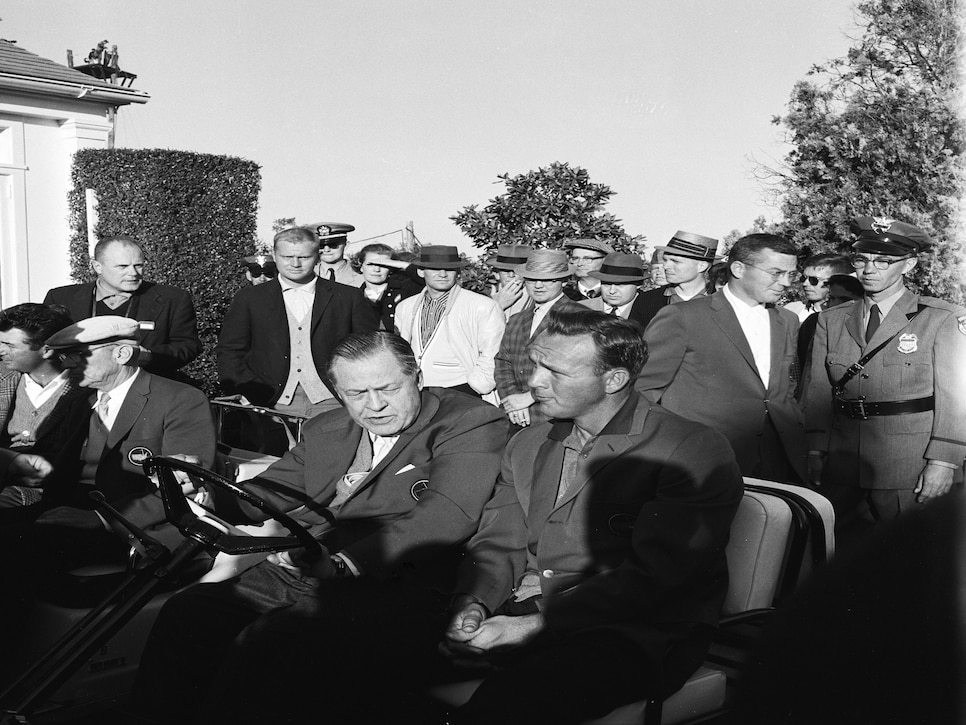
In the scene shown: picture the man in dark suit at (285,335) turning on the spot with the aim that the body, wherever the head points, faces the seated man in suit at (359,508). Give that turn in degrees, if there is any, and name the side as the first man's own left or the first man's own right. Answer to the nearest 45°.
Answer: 0° — they already face them

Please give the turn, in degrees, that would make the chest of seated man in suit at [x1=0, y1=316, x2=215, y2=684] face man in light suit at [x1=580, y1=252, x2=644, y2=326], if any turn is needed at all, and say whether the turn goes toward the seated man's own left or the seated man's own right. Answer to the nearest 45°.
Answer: approximately 180°

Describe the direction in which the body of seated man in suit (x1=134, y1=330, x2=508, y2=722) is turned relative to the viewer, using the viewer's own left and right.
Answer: facing the viewer and to the left of the viewer

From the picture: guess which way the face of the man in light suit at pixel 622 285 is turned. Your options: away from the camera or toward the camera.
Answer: toward the camera

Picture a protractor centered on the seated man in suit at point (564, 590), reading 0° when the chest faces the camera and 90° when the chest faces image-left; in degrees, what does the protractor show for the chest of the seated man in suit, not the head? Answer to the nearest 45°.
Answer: approximately 45°

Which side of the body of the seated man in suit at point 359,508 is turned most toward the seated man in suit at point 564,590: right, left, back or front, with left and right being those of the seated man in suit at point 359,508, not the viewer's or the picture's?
left

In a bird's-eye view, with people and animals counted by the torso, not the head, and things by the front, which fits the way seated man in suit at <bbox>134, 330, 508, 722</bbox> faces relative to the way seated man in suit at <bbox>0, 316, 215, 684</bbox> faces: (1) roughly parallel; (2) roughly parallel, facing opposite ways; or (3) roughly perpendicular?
roughly parallel

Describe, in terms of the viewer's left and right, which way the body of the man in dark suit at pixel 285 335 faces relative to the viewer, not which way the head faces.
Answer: facing the viewer

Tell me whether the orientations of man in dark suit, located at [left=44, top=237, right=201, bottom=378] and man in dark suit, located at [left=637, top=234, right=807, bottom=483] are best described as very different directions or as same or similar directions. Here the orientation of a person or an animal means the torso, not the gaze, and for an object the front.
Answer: same or similar directions

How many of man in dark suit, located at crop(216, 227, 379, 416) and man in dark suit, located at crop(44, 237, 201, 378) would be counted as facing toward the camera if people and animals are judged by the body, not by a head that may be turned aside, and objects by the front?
2
